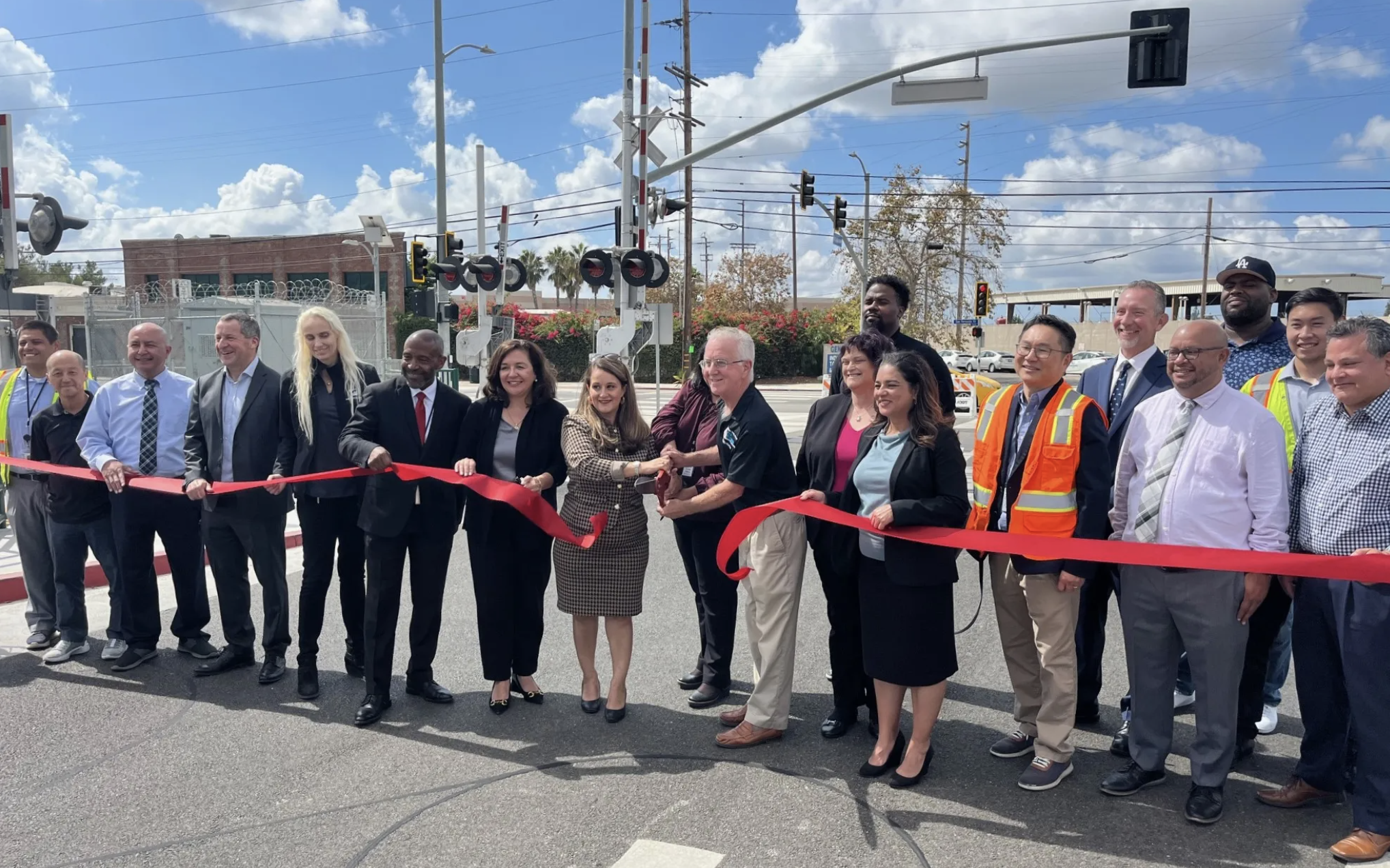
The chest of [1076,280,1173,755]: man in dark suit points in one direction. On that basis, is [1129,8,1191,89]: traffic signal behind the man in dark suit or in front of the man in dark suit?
behind

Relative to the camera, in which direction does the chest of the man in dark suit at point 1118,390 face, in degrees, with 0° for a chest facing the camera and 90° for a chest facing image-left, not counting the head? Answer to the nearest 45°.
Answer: approximately 45°

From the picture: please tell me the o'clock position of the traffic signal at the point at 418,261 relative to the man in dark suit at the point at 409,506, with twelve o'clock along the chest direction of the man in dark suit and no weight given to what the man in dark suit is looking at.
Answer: The traffic signal is roughly at 6 o'clock from the man in dark suit.

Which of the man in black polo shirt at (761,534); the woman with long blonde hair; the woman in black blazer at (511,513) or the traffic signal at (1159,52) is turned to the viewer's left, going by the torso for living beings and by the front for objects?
the man in black polo shirt

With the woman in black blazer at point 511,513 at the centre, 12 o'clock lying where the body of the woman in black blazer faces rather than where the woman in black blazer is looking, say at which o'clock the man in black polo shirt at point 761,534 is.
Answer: The man in black polo shirt is roughly at 10 o'clock from the woman in black blazer.

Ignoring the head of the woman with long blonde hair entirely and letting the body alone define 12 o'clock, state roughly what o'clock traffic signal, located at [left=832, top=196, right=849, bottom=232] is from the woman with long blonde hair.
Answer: The traffic signal is roughly at 7 o'clock from the woman with long blonde hair.

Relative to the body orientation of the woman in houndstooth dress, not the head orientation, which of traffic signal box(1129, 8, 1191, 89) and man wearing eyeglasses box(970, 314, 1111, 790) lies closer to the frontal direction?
the man wearing eyeglasses

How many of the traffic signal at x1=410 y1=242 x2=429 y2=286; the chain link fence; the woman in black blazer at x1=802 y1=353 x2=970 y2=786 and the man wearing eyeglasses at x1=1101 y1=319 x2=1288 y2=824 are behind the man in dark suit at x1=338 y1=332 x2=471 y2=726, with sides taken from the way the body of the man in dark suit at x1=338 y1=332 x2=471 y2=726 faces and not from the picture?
2

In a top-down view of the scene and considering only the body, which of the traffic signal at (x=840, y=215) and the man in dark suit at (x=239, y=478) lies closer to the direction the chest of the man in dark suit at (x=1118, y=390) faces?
the man in dark suit

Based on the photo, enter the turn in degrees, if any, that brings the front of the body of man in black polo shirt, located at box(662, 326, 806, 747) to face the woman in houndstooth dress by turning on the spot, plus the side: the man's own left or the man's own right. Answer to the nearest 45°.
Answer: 0° — they already face them
